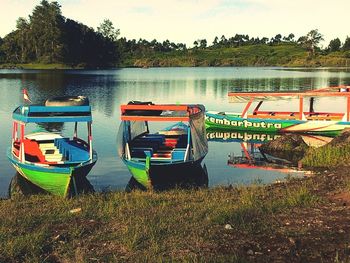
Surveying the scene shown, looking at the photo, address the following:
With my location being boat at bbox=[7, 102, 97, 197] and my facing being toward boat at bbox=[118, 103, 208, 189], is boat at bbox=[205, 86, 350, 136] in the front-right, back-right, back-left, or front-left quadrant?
front-left

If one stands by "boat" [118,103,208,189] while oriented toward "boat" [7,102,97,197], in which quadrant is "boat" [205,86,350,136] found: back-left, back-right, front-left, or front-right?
back-right

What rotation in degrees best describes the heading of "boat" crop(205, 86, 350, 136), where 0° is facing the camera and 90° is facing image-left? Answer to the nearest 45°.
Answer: approximately 90°
